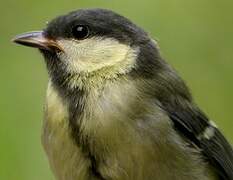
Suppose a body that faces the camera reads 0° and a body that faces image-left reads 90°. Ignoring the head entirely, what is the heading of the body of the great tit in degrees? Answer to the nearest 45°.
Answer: approximately 45°
